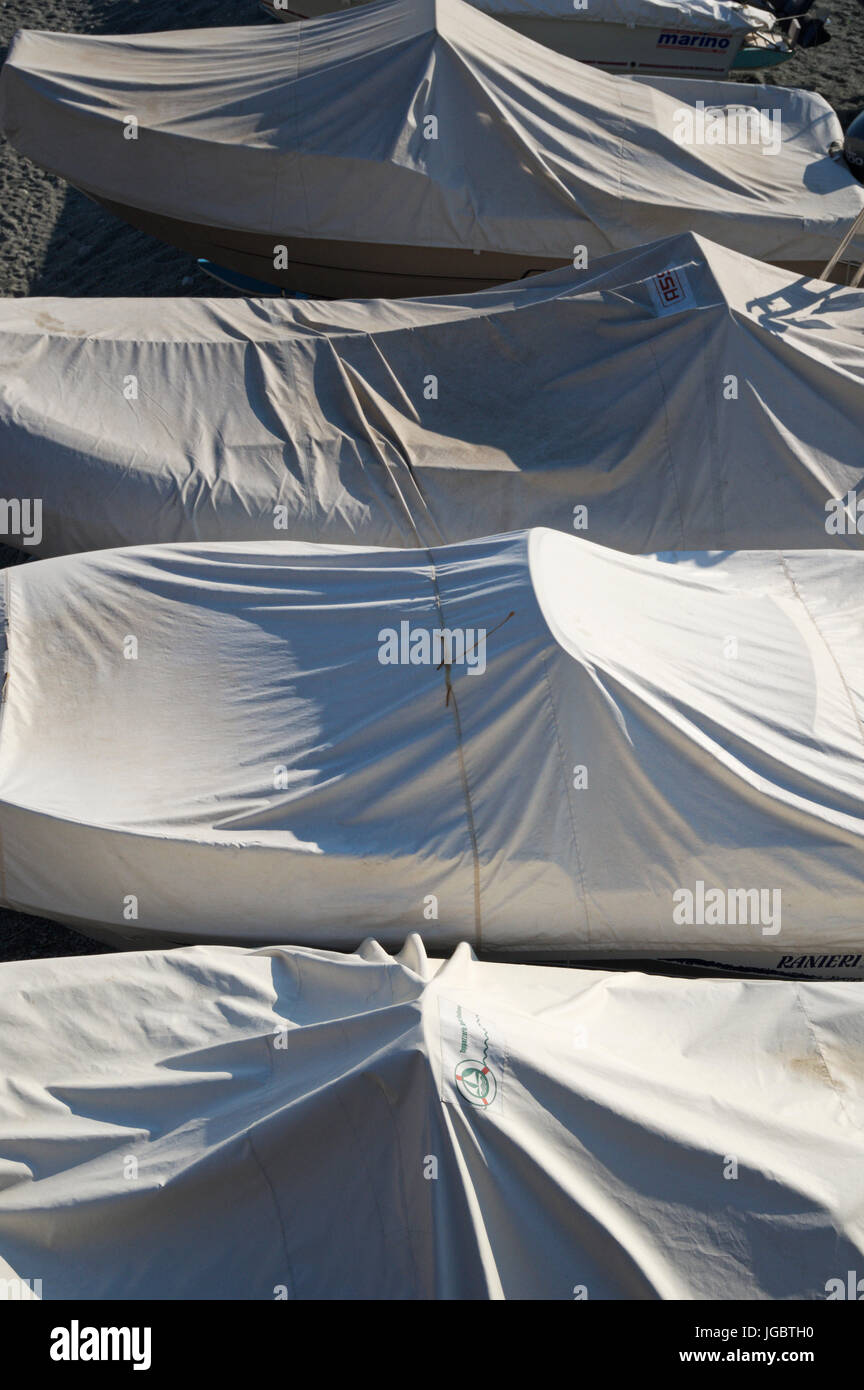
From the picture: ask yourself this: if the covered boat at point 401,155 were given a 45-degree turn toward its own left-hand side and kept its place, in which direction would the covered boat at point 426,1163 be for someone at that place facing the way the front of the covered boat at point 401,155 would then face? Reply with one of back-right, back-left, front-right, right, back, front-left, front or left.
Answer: front-left

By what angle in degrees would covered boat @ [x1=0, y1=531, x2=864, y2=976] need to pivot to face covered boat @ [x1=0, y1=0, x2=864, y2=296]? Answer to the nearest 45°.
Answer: approximately 90° to its right

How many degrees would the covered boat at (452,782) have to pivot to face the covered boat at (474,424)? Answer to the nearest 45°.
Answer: approximately 90° to its right

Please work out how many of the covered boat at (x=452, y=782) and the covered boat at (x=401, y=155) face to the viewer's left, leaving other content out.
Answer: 2

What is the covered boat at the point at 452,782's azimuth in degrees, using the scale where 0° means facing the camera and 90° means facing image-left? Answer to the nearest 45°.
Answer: approximately 90°

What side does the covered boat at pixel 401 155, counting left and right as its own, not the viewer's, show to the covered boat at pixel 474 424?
left

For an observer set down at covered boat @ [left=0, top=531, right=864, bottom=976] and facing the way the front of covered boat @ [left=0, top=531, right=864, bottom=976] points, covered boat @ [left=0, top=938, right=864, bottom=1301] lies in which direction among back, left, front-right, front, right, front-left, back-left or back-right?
left

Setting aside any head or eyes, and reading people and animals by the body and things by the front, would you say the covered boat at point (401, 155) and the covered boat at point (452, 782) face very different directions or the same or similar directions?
same or similar directions

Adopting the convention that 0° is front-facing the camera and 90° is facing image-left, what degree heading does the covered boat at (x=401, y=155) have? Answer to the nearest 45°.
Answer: approximately 90°
